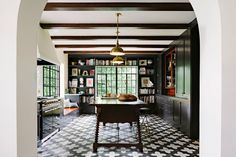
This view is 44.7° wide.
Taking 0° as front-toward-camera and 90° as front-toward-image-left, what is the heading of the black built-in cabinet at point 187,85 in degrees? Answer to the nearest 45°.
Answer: approximately 90°

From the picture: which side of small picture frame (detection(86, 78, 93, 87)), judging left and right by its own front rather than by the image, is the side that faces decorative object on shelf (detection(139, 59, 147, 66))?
left

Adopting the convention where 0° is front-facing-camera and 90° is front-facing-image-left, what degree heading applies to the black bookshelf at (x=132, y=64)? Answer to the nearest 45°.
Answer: approximately 0°

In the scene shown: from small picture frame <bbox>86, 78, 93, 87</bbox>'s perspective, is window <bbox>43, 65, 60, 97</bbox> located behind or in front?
in front

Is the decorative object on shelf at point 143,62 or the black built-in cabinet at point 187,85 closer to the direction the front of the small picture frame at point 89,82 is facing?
the black built-in cabinet

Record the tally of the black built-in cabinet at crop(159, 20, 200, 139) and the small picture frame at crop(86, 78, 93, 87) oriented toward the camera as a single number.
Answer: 1

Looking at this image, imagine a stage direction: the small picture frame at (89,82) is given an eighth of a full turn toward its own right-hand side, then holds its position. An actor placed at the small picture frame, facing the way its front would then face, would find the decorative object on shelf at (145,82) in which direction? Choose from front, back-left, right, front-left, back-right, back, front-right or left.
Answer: back-left

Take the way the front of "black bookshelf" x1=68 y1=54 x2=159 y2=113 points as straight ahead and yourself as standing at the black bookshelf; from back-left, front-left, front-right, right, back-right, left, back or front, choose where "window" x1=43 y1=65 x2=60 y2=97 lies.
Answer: front-right

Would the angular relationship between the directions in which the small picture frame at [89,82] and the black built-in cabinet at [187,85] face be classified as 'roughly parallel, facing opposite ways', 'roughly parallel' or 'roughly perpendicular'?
roughly perpendicular

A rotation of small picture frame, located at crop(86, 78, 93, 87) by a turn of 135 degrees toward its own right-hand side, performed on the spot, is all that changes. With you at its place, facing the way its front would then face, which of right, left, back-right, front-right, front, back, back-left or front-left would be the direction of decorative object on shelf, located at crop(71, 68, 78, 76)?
front-left

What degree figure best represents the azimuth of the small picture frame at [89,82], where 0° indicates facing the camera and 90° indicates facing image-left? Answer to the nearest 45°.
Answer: approximately 0°
